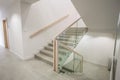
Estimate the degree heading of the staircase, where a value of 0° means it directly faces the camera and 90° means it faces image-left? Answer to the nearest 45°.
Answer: approximately 45°
